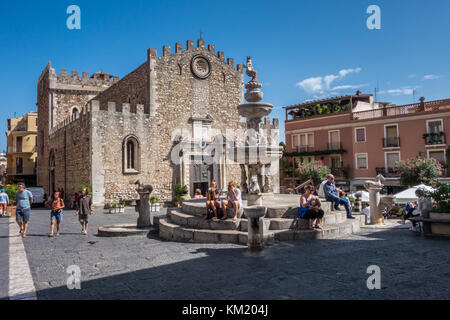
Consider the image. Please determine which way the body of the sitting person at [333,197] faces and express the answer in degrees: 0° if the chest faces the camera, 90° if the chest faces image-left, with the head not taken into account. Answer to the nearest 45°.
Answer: approximately 315°

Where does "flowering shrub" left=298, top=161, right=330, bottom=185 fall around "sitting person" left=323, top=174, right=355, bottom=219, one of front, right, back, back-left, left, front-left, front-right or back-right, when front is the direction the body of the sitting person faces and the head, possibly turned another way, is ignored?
back-left

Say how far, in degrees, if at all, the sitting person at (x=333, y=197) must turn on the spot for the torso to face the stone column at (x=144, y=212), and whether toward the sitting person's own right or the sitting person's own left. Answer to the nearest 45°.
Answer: approximately 135° to the sitting person's own right

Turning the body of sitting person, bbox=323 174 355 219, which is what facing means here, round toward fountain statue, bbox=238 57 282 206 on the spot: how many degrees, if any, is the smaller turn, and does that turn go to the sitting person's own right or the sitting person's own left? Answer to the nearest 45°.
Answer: approximately 135° to the sitting person's own right

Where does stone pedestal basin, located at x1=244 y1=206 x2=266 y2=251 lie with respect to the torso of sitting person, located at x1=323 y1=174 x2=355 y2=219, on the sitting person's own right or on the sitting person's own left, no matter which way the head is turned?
on the sitting person's own right

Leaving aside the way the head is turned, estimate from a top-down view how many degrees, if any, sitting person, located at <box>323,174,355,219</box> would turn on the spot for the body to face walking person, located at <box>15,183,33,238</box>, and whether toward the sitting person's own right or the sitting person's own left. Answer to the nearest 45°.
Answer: approximately 135° to the sitting person's own right
